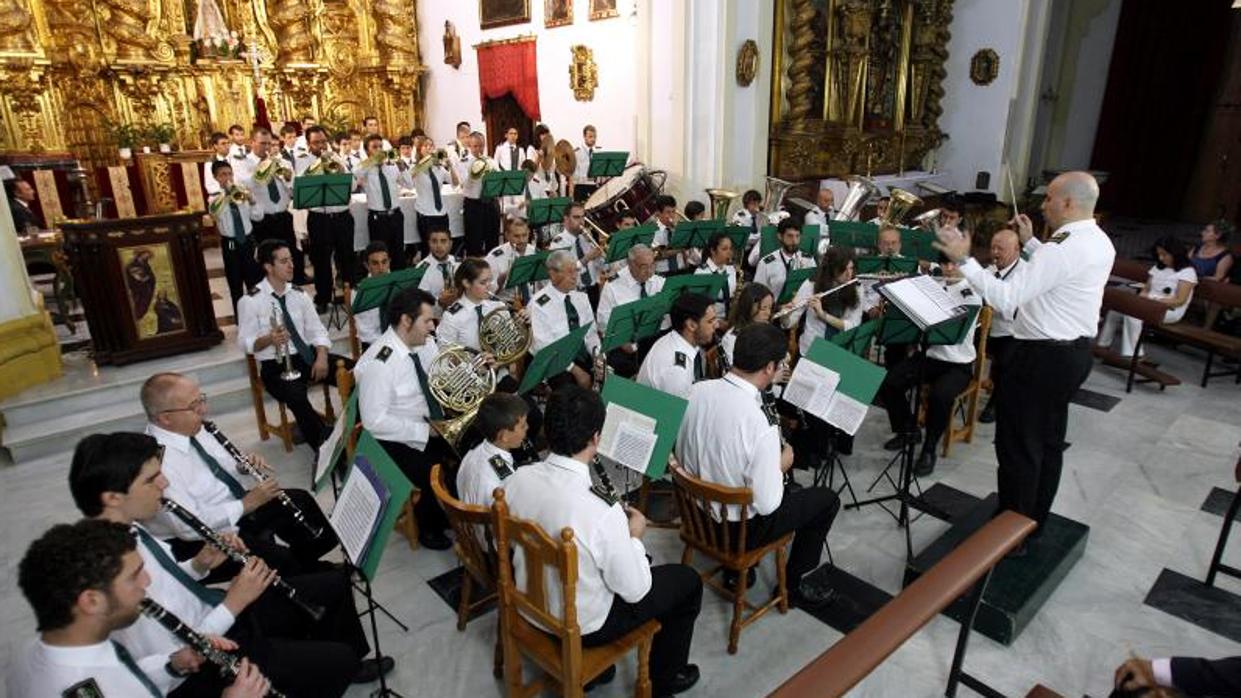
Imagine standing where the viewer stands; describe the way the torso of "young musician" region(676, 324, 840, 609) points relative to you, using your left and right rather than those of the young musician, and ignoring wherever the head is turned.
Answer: facing away from the viewer and to the right of the viewer

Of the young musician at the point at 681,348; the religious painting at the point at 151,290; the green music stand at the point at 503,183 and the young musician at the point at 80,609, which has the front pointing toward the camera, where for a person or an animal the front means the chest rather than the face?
the religious painting

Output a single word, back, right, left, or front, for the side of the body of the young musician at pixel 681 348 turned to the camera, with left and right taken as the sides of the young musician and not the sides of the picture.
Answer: right

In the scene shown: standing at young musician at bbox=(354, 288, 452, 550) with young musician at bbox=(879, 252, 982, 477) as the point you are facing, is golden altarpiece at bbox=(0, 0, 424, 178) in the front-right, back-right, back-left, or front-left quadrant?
back-left

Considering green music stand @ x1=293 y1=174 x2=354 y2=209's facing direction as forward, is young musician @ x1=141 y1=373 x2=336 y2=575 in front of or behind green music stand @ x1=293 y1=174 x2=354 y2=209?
behind

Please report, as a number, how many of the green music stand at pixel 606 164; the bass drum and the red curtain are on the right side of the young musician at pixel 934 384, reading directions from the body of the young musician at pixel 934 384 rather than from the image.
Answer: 3

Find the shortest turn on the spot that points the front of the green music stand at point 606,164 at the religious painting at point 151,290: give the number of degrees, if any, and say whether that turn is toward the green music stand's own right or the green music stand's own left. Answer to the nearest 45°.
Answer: approximately 135° to the green music stand's own left

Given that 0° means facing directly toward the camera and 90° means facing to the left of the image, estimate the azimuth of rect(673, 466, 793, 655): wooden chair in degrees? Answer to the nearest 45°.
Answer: approximately 225°

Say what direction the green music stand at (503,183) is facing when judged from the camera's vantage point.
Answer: facing away from the viewer

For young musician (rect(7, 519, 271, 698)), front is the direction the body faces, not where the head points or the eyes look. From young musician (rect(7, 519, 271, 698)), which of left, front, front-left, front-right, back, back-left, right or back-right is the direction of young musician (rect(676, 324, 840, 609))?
front

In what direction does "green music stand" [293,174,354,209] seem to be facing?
away from the camera

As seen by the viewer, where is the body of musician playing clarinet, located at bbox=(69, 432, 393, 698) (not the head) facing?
to the viewer's right

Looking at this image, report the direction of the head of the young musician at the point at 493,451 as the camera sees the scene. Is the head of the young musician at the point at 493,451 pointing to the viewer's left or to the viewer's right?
to the viewer's right

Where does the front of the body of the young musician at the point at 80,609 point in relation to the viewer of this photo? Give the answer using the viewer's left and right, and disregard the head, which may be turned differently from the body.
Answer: facing to the right of the viewer

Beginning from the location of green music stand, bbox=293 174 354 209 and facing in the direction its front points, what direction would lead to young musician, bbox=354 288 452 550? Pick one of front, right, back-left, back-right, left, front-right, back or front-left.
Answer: back
